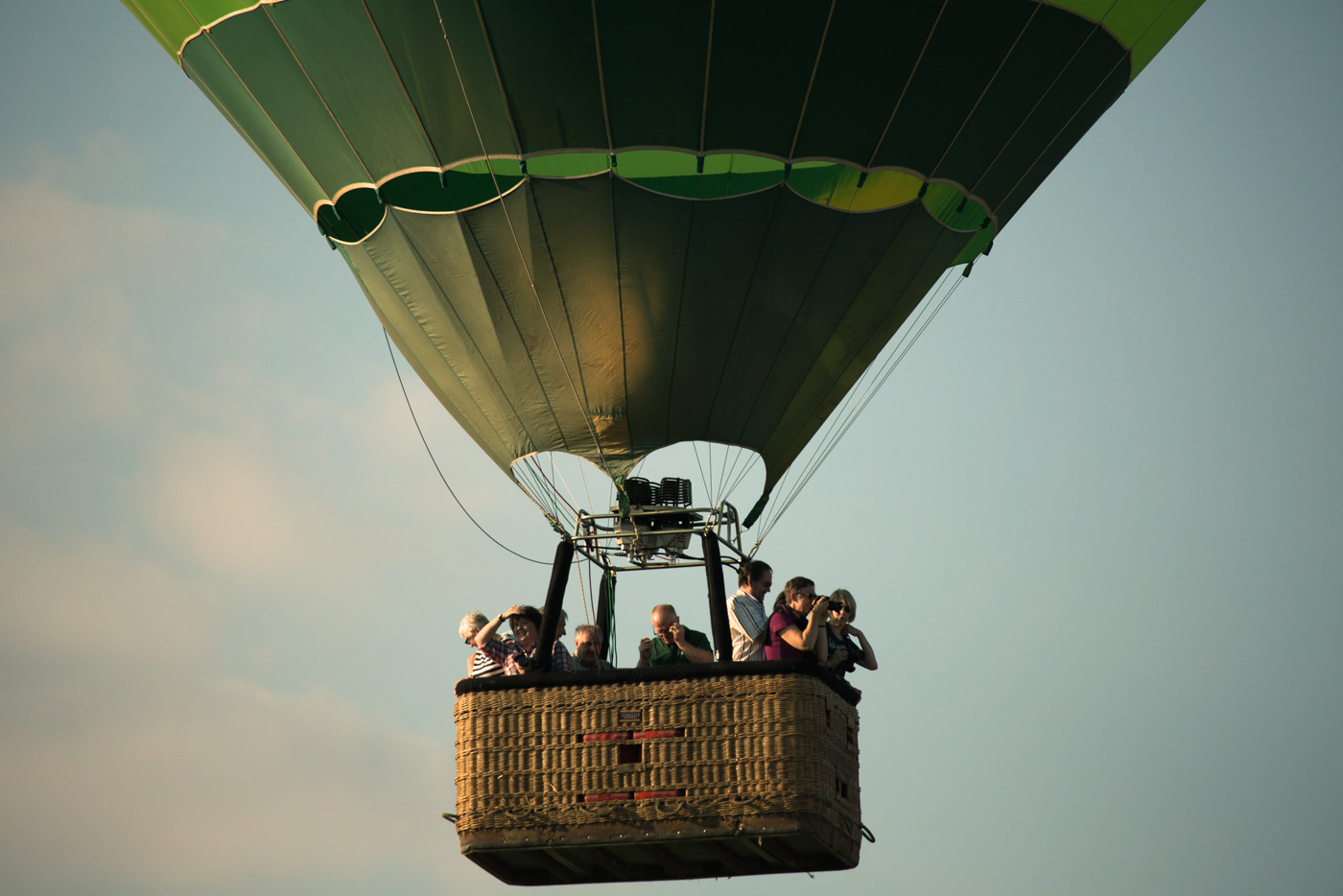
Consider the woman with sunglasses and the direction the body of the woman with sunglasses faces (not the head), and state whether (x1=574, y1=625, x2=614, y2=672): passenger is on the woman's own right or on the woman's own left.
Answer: on the woman's own right

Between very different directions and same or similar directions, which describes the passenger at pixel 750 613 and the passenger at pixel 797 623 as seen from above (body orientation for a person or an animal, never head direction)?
same or similar directions

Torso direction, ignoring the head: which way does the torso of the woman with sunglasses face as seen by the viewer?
toward the camera

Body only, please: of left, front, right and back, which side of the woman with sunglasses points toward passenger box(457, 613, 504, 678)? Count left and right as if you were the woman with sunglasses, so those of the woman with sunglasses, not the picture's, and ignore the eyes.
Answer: right

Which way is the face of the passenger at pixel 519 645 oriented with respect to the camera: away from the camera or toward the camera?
toward the camera
